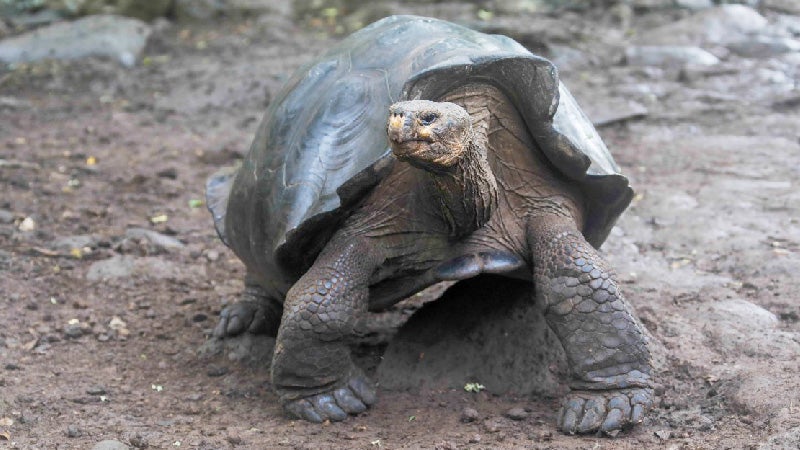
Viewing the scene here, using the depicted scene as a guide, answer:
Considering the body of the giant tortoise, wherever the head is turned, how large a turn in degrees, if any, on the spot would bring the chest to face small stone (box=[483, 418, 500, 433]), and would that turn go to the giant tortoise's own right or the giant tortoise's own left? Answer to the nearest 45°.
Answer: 0° — it already faces it

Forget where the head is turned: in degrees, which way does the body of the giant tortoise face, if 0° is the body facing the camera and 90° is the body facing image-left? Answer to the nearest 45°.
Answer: approximately 315°

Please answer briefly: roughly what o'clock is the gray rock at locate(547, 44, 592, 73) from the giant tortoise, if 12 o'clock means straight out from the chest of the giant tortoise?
The gray rock is roughly at 8 o'clock from the giant tortoise.

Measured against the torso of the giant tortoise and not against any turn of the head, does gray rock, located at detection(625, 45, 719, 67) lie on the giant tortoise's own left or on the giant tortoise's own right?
on the giant tortoise's own left

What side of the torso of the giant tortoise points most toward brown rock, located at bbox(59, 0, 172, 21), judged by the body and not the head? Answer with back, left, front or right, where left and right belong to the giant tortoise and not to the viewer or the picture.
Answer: back

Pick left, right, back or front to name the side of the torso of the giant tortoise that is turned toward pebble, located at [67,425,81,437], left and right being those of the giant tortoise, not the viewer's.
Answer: right

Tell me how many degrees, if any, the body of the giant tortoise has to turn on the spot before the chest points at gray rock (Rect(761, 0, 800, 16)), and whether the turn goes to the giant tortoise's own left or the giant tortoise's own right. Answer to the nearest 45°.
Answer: approximately 90° to the giant tortoise's own left

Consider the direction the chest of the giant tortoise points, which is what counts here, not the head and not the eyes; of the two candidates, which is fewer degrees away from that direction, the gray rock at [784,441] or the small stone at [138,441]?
the gray rock
